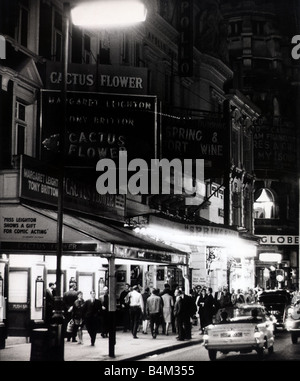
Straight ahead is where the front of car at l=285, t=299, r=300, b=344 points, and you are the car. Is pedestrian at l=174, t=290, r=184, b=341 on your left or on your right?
on your right

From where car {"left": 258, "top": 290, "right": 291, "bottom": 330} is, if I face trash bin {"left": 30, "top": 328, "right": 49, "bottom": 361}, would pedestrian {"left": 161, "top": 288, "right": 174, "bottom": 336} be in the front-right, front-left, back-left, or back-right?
front-right

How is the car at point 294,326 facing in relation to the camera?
toward the camera

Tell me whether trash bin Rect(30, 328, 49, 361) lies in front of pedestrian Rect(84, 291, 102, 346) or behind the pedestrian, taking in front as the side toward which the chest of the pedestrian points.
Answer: in front

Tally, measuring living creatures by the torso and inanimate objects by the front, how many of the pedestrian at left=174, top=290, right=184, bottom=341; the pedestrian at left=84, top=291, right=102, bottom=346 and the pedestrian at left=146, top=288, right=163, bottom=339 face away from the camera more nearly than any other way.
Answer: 1

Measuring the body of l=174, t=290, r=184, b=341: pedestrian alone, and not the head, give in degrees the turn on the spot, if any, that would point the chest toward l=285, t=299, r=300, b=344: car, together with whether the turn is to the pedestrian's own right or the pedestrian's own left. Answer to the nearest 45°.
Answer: approximately 135° to the pedestrian's own left

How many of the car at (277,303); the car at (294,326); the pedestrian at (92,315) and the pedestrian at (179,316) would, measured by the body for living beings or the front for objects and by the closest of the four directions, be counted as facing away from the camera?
1

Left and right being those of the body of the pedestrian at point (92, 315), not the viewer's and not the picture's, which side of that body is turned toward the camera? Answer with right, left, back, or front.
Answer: front

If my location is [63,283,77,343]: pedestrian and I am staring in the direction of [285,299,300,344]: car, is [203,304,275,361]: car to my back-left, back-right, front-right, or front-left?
front-right
